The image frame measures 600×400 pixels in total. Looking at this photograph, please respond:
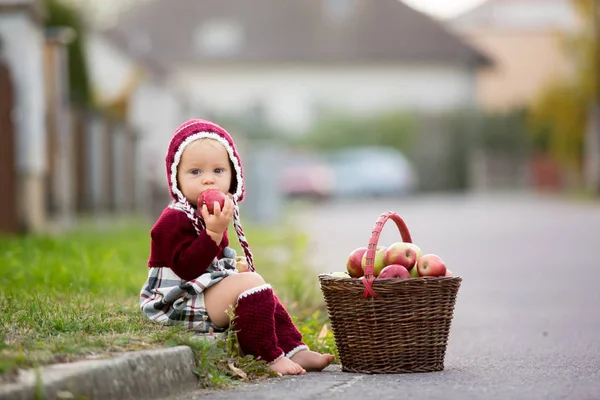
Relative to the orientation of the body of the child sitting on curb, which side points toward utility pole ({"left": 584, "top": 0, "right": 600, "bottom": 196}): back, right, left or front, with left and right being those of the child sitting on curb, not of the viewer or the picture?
left

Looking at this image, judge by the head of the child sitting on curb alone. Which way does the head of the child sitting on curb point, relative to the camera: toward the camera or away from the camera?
toward the camera

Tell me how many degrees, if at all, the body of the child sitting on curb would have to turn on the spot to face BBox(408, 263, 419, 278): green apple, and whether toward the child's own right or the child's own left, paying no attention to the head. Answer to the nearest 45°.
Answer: approximately 45° to the child's own left

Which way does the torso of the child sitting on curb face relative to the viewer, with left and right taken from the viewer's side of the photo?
facing the viewer and to the right of the viewer

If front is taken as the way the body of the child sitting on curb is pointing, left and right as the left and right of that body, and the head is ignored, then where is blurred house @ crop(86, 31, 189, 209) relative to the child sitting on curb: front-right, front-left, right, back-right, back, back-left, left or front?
back-left

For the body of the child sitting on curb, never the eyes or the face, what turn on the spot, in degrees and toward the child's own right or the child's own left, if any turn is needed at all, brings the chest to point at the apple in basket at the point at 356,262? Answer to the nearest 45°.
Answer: approximately 45° to the child's own left

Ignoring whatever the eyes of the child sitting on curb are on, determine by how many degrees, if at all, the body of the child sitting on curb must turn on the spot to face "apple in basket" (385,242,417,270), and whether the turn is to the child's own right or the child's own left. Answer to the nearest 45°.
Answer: approximately 45° to the child's own left

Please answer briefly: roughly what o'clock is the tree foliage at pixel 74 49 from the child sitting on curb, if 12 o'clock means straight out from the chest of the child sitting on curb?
The tree foliage is roughly at 7 o'clock from the child sitting on curb.
